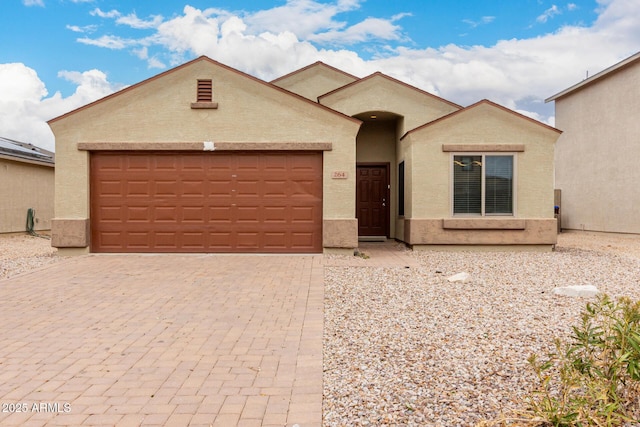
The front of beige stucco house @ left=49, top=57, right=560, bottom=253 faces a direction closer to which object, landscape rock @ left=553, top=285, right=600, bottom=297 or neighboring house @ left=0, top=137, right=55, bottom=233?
the landscape rock

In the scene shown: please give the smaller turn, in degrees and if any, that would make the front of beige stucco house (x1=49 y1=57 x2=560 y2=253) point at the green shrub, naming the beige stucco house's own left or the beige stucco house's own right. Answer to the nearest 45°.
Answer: approximately 45° to the beige stucco house's own left

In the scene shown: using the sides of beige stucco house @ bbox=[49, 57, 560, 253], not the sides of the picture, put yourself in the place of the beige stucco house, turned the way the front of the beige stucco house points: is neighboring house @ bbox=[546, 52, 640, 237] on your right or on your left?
on your left

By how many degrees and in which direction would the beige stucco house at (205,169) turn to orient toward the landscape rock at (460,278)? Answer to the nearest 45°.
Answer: approximately 45° to its left

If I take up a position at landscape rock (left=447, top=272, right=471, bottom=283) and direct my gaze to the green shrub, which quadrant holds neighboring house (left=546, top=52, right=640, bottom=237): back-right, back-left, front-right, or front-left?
back-left

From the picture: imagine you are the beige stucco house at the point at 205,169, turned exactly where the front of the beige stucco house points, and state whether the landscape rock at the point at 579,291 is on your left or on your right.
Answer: on your left

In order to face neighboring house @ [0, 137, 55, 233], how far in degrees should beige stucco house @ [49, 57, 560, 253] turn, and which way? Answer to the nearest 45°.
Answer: approximately 135° to its right

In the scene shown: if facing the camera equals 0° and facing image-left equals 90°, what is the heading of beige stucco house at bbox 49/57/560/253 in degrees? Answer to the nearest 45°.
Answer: approximately 0°
